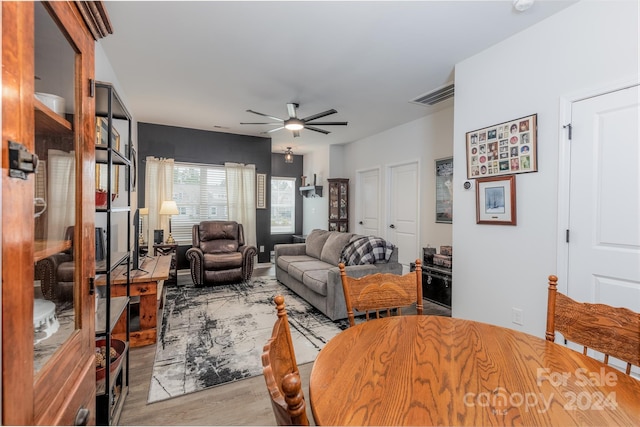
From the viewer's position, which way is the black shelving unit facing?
facing to the right of the viewer

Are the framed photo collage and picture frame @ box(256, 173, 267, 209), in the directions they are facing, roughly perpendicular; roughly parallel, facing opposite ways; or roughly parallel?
roughly perpendicular

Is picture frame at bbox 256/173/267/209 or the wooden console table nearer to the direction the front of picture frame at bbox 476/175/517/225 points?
the wooden console table

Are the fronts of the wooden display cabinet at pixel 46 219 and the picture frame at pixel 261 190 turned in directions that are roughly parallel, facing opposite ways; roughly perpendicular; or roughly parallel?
roughly perpendicular

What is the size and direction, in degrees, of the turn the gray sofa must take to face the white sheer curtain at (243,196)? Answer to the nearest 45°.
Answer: approximately 90° to its right

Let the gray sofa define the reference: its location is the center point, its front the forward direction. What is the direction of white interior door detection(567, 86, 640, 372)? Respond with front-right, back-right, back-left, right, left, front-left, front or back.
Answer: left

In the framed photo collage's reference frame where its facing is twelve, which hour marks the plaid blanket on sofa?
The plaid blanket on sofa is roughly at 2 o'clock from the framed photo collage.

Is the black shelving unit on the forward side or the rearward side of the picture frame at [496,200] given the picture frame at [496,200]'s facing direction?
on the forward side

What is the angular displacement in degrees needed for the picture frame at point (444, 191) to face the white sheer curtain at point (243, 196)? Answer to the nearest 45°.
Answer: approximately 45° to its right

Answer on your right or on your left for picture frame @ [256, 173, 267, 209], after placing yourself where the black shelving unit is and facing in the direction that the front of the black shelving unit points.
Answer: on your left

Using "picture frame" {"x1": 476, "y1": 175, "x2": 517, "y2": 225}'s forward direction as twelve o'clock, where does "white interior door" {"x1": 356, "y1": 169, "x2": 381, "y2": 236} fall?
The white interior door is roughly at 3 o'clock from the picture frame.

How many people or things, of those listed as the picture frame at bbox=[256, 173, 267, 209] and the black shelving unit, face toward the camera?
1

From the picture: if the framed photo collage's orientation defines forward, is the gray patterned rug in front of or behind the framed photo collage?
in front

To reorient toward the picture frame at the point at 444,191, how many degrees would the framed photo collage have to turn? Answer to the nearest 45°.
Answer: approximately 90° to its right
